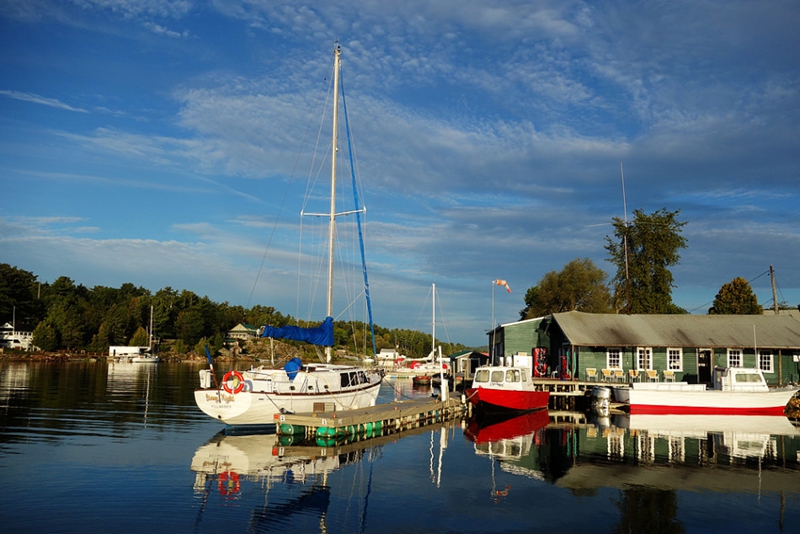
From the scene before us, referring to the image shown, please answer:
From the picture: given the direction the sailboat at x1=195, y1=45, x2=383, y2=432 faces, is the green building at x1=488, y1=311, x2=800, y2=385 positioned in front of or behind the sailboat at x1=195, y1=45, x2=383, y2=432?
in front

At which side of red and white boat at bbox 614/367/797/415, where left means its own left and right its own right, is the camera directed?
right

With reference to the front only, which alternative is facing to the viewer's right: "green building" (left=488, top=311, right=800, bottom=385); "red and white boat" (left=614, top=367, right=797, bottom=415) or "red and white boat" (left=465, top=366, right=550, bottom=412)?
"red and white boat" (left=614, top=367, right=797, bottom=415)

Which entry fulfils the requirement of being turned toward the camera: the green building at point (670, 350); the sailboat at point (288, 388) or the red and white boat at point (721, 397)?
the green building

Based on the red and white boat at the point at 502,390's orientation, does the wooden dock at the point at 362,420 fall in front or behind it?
in front

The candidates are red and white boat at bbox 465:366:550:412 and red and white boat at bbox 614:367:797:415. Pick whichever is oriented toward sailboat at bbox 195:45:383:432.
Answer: red and white boat at bbox 465:366:550:412

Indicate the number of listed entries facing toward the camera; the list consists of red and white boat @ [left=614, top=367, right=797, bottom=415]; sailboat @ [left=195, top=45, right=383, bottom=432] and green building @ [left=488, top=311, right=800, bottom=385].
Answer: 1

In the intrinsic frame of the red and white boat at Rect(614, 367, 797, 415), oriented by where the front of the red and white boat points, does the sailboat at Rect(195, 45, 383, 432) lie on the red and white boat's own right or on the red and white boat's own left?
on the red and white boat's own right

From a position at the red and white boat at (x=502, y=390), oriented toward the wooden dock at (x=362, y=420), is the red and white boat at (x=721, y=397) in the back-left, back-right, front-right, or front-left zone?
back-left

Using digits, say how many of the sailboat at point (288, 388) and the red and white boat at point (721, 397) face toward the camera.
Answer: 0

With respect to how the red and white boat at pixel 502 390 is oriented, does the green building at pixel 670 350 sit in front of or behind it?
behind

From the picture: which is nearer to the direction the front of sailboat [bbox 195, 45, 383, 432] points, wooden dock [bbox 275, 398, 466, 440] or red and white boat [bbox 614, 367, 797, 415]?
the red and white boat

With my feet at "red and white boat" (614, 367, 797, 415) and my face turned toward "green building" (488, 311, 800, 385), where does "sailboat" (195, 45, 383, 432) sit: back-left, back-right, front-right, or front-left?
back-left
